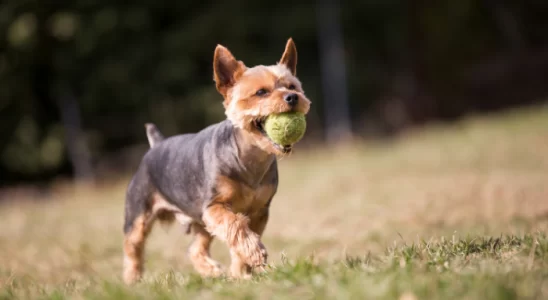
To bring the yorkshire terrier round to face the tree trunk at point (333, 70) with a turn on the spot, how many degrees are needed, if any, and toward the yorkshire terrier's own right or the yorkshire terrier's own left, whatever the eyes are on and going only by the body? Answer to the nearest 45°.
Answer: approximately 135° to the yorkshire terrier's own left
